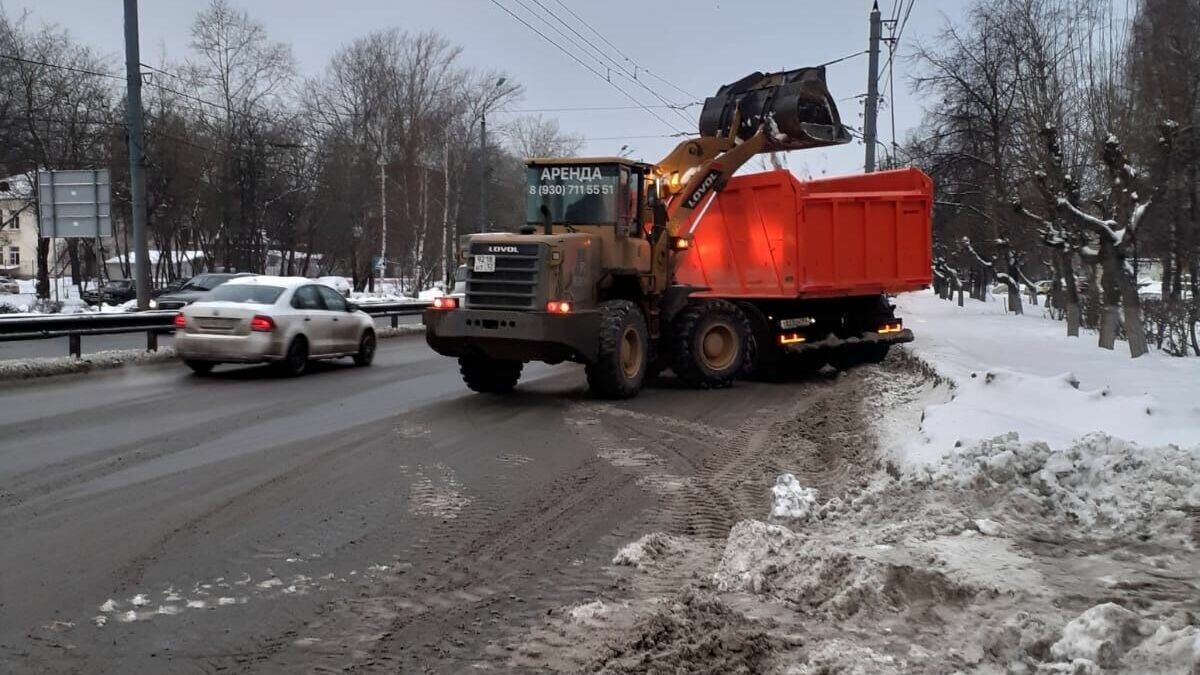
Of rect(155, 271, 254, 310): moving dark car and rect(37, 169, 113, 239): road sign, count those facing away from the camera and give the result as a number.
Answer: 1

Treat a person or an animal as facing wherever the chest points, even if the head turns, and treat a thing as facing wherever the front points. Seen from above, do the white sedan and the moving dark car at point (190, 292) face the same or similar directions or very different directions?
very different directions

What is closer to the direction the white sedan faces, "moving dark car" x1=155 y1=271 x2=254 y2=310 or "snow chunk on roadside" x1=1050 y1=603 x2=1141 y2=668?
the moving dark car

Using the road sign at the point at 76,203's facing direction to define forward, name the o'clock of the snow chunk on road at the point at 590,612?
The snow chunk on road is roughly at 6 o'clock from the road sign.

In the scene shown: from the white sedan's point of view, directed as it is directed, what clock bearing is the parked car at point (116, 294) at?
The parked car is roughly at 10 o'clock from the white sedan.

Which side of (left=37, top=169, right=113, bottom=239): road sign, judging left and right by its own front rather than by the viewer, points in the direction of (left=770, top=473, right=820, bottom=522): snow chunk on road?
back

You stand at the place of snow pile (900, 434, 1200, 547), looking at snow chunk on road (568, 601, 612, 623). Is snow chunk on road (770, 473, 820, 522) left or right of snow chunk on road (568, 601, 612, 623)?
right

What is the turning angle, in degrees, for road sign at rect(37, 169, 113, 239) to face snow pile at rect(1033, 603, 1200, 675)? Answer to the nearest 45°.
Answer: approximately 180°

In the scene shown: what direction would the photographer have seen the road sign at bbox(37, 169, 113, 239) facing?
facing away from the viewer
